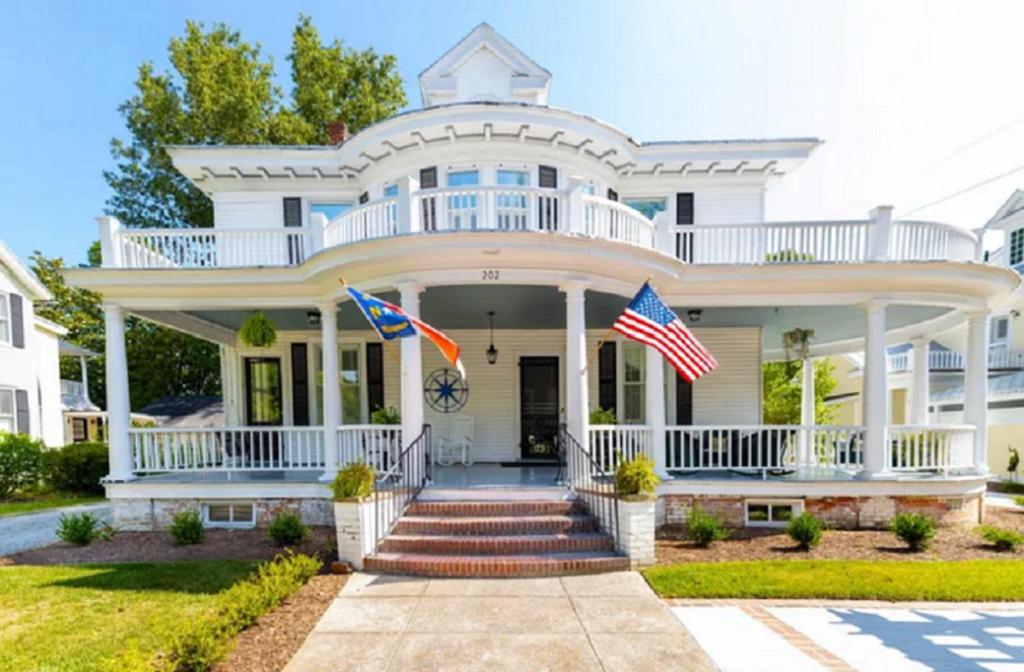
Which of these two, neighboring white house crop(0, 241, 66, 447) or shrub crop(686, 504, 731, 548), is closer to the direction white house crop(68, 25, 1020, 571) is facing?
the shrub

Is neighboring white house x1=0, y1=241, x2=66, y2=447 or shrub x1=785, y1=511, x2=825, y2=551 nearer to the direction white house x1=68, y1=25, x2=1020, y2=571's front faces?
the shrub

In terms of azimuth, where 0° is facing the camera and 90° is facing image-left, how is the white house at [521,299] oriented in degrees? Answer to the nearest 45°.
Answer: approximately 0°

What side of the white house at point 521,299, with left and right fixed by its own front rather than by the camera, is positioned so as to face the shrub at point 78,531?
right

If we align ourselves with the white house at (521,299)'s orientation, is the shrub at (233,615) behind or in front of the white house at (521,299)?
in front
